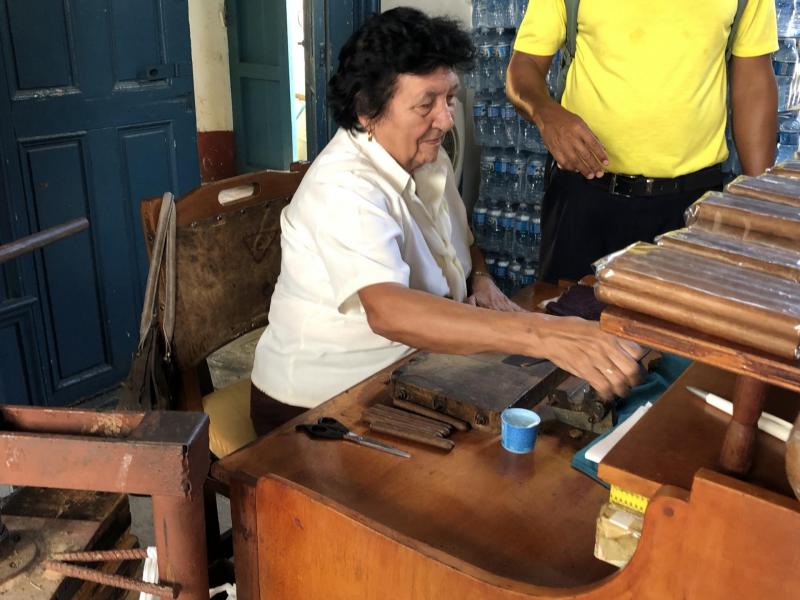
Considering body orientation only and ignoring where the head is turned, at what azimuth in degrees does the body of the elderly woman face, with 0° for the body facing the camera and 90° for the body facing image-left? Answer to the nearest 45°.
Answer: approximately 315°

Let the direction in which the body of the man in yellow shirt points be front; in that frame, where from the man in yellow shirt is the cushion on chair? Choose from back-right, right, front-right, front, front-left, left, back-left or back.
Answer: front-right

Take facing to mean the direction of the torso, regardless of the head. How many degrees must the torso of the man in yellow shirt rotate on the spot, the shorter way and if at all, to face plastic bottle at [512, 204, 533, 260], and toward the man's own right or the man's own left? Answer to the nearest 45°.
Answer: approximately 180°

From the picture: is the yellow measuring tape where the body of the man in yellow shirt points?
yes

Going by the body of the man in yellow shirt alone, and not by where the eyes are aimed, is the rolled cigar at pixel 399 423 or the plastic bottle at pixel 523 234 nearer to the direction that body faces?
the rolled cigar

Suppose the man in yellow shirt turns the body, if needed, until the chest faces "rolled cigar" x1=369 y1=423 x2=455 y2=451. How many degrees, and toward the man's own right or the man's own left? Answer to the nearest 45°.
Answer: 0° — they already face it

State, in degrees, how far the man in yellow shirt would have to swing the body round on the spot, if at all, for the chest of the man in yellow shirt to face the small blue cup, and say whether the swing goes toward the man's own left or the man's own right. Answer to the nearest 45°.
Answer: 0° — they already face it

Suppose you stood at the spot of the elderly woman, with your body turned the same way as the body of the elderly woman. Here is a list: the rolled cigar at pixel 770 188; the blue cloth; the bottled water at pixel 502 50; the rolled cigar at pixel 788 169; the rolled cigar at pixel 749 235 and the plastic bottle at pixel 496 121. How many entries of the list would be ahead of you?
4

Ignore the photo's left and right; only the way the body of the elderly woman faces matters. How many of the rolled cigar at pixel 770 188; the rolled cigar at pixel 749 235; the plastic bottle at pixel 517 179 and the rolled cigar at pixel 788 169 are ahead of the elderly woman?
3

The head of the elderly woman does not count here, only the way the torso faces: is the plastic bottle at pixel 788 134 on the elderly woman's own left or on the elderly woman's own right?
on the elderly woman's own left
